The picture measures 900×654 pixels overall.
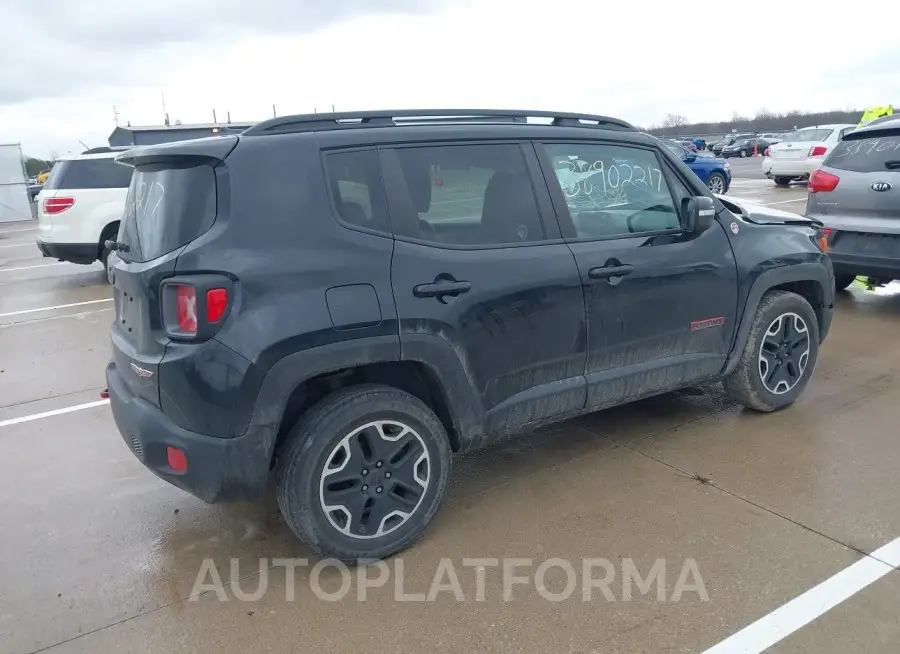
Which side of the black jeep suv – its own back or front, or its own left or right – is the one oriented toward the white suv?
left

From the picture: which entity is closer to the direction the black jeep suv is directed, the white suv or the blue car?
the blue car

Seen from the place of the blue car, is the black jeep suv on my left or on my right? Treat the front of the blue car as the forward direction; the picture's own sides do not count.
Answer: on my right

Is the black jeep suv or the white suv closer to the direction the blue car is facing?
the black jeep suv

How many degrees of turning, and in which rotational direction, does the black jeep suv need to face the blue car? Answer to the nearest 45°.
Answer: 0° — it already faces it

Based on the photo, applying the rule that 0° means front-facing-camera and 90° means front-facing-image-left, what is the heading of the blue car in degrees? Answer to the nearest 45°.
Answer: approximately 315°

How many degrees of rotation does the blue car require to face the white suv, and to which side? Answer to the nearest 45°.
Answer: approximately 90° to its right

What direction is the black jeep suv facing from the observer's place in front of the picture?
facing away from the viewer and to the right of the viewer
